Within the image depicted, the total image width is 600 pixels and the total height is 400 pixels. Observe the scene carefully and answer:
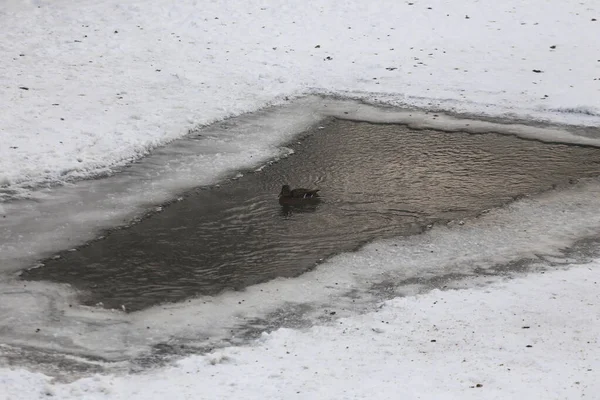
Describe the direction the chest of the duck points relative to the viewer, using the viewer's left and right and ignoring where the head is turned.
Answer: facing to the left of the viewer
